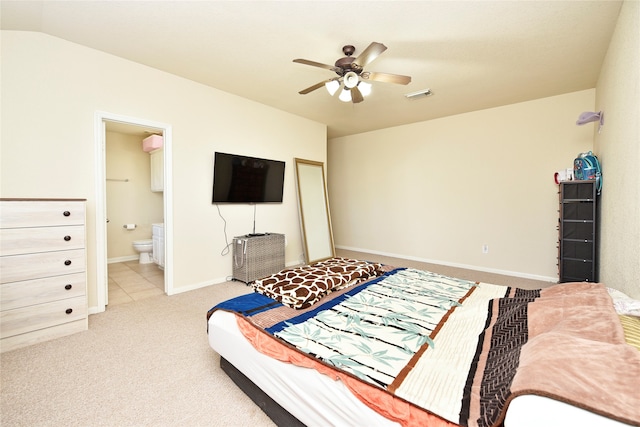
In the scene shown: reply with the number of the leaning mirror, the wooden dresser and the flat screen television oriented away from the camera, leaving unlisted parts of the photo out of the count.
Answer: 0

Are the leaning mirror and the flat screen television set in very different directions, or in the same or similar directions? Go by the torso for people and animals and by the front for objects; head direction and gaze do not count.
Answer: same or similar directions

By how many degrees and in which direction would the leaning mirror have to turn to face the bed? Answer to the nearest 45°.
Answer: approximately 45° to its right

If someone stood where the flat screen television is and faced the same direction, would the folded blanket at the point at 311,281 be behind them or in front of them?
in front

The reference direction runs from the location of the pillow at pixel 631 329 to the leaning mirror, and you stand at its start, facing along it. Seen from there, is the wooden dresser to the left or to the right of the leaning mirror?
left

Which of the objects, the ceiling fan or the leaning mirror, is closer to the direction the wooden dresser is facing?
the ceiling fan

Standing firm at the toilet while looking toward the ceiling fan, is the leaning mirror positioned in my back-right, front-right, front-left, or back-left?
front-left

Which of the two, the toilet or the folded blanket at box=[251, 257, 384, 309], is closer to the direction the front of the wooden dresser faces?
the folded blanket

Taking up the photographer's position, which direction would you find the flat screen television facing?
facing the viewer and to the right of the viewer

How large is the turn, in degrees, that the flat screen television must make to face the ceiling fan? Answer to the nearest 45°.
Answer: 0° — it already faces it

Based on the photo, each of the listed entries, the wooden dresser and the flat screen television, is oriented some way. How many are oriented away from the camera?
0

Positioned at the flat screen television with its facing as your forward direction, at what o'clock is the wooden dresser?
The wooden dresser is roughly at 3 o'clock from the flat screen television.

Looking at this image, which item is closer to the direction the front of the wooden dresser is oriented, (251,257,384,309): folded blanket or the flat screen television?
the folded blanket

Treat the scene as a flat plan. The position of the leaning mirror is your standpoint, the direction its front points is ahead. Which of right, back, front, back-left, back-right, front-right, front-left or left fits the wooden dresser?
right

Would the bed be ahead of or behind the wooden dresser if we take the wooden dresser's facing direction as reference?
ahead
